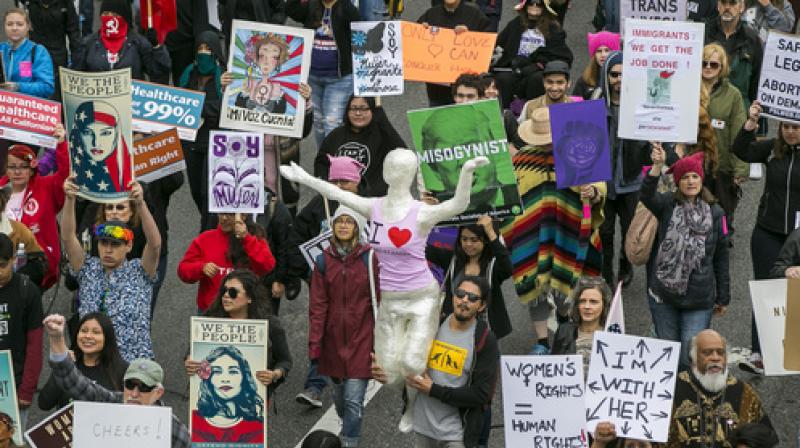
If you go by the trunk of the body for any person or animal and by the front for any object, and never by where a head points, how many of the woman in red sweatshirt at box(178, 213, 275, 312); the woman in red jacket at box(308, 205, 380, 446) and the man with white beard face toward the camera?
3

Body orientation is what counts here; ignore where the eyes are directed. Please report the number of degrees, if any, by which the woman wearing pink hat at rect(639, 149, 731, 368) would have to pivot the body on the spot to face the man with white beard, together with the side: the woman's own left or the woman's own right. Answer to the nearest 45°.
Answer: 0° — they already face them

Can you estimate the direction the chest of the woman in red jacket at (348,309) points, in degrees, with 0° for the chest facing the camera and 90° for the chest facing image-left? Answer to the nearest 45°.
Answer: approximately 0°

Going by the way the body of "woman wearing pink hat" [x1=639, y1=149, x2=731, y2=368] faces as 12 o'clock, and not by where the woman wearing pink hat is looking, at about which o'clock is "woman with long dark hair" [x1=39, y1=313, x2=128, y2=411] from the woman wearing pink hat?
The woman with long dark hair is roughly at 2 o'clock from the woman wearing pink hat.
